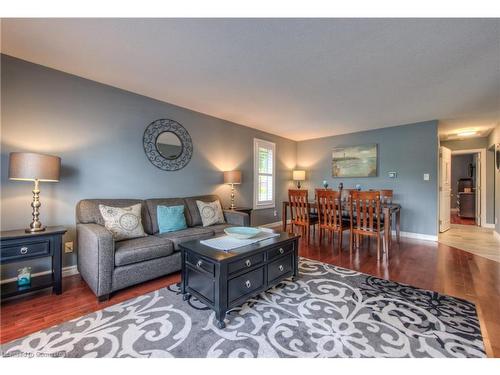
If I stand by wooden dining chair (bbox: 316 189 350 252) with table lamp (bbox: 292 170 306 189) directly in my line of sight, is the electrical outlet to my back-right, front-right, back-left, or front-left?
back-left

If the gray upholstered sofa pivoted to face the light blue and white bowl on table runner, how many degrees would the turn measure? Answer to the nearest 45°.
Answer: approximately 45° to its left

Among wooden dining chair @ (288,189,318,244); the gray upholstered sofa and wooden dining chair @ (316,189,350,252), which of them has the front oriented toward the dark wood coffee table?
the gray upholstered sofa

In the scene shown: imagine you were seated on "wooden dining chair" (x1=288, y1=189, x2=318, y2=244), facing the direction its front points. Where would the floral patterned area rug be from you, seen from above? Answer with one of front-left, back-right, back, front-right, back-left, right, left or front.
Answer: back-right

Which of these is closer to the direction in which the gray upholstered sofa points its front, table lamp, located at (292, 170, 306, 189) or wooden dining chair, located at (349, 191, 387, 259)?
the wooden dining chair

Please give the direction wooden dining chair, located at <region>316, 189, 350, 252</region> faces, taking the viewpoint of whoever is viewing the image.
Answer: facing away from the viewer and to the right of the viewer

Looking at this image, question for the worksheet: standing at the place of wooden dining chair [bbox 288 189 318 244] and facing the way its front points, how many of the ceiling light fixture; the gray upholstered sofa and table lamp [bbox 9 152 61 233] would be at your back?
2

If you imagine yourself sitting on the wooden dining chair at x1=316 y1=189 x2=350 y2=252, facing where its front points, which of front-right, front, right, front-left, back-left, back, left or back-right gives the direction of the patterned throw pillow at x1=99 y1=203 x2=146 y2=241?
back

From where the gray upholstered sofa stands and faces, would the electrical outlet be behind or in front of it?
behind

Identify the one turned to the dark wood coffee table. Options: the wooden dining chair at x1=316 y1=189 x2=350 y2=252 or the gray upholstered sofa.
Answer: the gray upholstered sofa

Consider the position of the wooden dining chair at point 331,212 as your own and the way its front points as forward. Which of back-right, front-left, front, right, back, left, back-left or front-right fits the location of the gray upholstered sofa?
back

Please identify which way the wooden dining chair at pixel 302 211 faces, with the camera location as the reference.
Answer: facing away from the viewer and to the right of the viewer

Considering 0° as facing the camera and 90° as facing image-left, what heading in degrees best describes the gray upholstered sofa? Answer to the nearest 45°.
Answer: approximately 315°

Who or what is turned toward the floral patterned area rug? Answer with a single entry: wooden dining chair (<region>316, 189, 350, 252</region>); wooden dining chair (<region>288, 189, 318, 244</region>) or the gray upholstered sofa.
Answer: the gray upholstered sofa
